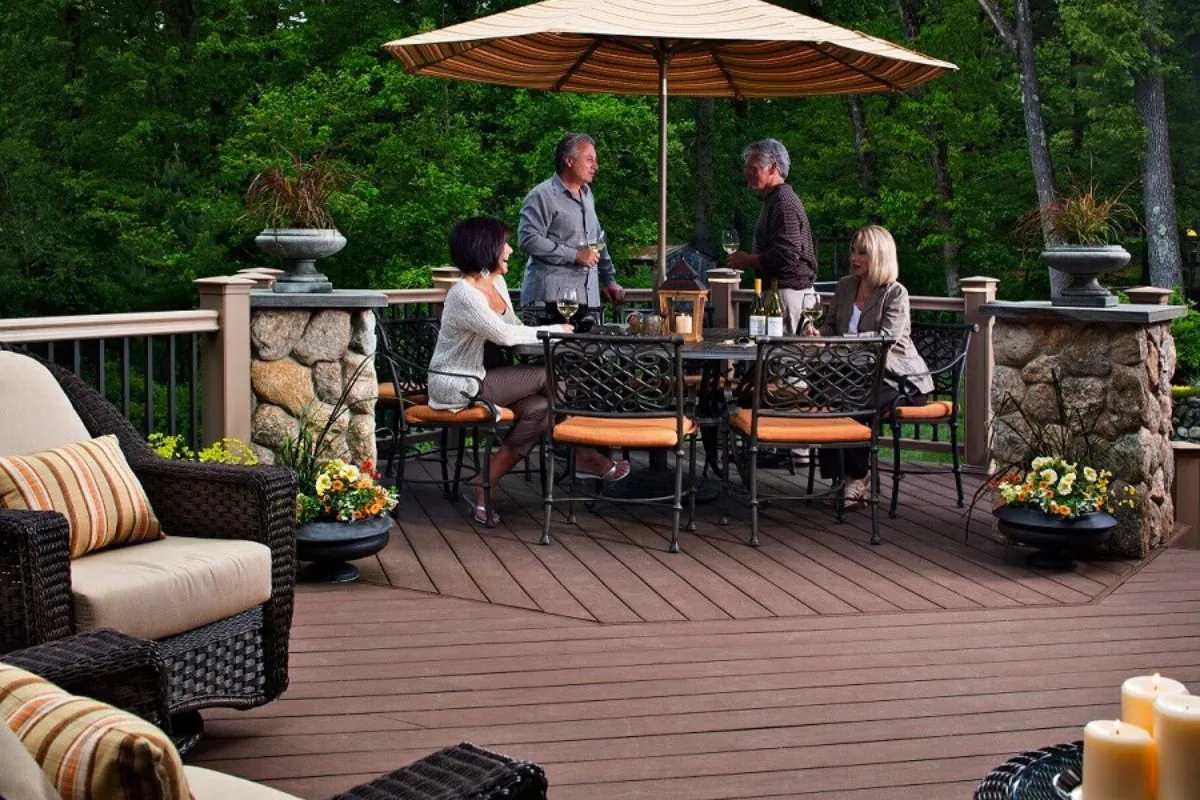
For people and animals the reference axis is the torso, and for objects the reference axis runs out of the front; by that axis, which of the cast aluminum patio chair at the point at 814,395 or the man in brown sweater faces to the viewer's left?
the man in brown sweater

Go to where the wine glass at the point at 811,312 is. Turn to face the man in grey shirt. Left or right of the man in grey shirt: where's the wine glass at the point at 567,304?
left

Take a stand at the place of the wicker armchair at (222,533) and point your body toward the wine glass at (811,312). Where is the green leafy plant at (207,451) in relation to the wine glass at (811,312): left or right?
left

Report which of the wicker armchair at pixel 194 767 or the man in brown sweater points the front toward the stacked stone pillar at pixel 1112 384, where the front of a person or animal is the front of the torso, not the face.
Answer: the wicker armchair

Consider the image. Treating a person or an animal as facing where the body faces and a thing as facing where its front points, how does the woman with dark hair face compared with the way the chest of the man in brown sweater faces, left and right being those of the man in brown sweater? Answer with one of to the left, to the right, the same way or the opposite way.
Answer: the opposite way

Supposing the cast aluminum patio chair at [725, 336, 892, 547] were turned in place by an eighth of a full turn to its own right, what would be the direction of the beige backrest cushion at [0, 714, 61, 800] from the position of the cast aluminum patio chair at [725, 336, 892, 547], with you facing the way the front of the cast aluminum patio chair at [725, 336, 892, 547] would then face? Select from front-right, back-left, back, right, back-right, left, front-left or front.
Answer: back-right

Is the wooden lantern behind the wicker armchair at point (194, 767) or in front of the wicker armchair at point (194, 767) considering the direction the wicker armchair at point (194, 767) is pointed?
in front

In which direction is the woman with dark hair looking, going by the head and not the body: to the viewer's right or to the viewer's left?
to the viewer's right

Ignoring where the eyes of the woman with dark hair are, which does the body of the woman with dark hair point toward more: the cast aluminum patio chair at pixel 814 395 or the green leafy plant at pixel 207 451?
the cast aluminum patio chair

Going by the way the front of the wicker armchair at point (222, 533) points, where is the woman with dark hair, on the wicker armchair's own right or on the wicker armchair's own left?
on the wicker armchair's own left

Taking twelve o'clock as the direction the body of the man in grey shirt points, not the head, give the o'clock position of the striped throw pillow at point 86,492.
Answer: The striped throw pillow is roughly at 2 o'clock from the man in grey shirt.

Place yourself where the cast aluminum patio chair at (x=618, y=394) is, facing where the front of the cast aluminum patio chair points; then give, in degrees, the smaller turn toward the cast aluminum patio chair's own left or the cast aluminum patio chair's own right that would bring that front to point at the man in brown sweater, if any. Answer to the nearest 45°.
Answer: approximately 45° to the cast aluminum patio chair's own right

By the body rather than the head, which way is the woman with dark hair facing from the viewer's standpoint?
to the viewer's right

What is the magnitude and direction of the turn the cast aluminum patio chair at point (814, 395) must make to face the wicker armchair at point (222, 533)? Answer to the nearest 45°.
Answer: approximately 135° to its left

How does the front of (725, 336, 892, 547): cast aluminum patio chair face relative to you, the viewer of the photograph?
facing away from the viewer

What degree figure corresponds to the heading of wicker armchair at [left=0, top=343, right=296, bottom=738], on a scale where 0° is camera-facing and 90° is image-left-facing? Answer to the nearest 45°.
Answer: approximately 315°

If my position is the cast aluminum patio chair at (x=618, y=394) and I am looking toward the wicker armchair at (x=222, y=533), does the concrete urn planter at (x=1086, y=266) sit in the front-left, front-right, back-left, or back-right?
back-left

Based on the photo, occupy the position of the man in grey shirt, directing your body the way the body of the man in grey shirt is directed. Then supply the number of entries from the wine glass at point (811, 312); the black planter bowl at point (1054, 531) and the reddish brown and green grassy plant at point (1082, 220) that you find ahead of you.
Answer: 3
